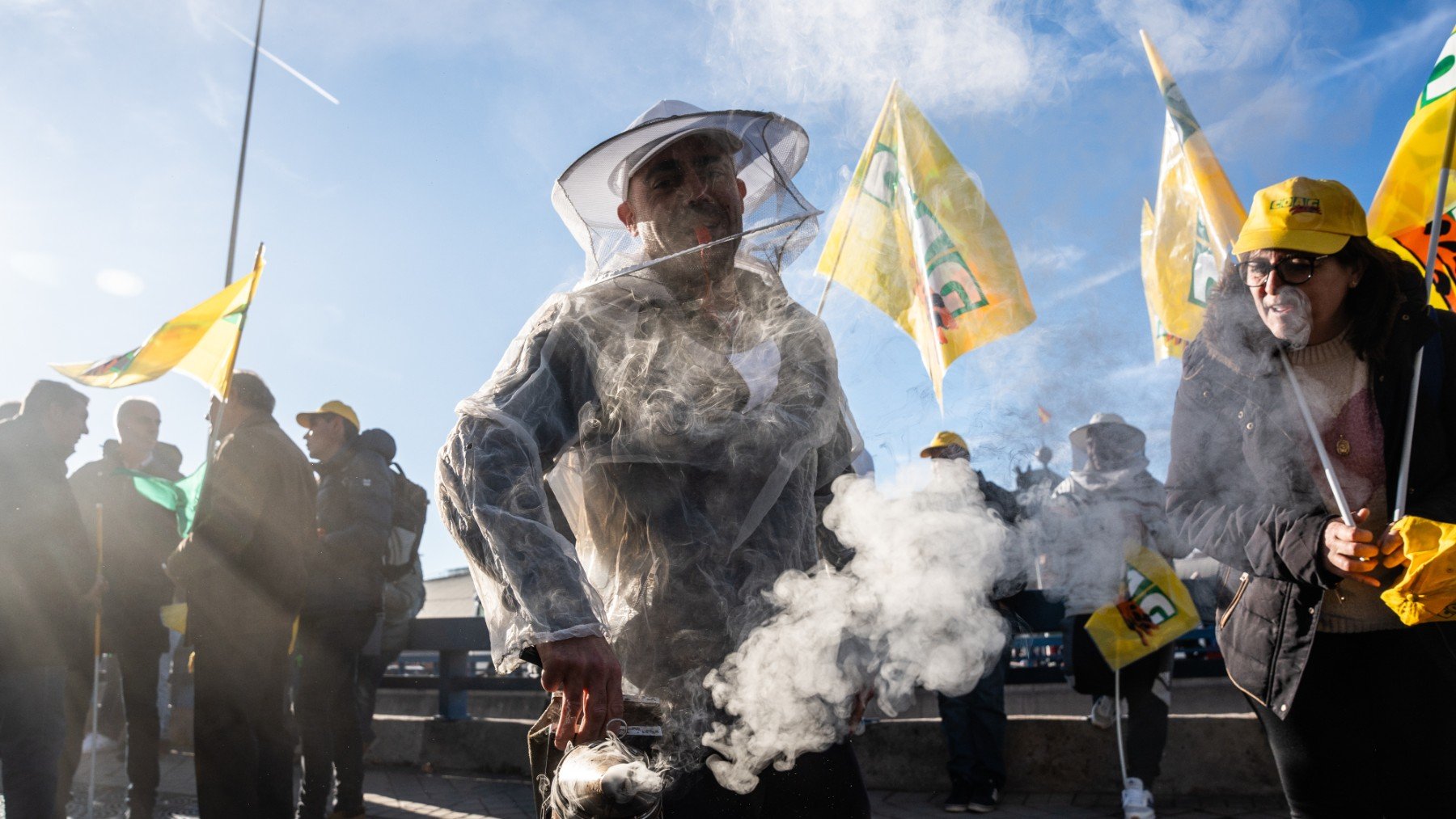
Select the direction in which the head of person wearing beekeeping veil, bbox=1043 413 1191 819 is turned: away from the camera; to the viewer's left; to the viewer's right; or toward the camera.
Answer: toward the camera

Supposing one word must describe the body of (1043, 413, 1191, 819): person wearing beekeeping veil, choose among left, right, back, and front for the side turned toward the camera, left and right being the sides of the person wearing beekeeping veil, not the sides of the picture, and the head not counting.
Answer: front

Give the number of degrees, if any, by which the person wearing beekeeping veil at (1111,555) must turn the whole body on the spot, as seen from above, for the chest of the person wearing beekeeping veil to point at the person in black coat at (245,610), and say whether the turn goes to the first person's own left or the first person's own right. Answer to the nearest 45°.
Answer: approximately 45° to the first person's own right

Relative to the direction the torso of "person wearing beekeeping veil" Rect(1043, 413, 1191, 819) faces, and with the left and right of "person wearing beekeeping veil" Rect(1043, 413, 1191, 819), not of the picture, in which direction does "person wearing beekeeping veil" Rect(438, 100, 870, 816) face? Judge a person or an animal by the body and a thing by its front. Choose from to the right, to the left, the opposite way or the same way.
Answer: the same way

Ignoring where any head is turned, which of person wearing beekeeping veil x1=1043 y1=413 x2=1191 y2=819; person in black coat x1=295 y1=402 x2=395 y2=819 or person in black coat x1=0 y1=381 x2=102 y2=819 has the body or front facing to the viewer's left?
person in black coat x1=295 y1=402 x2=395 y2=819

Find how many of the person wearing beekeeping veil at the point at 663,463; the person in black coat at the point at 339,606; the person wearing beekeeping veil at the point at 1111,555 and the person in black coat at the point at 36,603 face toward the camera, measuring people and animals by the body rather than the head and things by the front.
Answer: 2

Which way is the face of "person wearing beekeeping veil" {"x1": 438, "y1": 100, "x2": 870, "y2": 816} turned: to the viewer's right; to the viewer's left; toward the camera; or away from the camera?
toward the camera

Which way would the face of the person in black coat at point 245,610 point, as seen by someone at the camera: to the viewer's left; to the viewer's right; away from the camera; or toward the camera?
to the viewer's left

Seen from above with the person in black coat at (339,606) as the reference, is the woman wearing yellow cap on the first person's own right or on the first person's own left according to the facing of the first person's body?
on the first person's own left

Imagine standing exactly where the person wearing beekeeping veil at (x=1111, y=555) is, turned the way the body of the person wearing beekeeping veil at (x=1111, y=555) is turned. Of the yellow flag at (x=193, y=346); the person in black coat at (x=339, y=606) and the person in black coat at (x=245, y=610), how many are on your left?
0

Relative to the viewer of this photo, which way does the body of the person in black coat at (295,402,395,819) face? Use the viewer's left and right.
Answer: facing to the left of the viewer

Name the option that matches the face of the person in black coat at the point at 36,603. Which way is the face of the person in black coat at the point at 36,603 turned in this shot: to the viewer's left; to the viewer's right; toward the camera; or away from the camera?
to the viewer's right

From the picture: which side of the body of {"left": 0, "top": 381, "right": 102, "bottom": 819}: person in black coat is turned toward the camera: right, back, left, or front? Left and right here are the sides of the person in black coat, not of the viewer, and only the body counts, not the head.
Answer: right

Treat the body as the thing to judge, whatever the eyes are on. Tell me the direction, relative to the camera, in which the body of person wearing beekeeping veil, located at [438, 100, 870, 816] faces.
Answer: toward the camera
